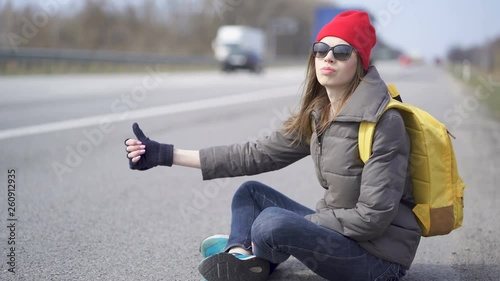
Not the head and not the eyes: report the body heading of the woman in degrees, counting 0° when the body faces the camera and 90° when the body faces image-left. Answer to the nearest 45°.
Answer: approximately 45°

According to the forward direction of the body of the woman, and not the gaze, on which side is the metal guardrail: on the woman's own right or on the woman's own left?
on the woman's own right

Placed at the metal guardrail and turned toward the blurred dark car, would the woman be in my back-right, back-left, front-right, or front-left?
back-right

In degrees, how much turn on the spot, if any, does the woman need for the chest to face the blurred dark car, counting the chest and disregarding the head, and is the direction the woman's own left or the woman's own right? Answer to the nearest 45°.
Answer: approximately 135° to the woman's own right
